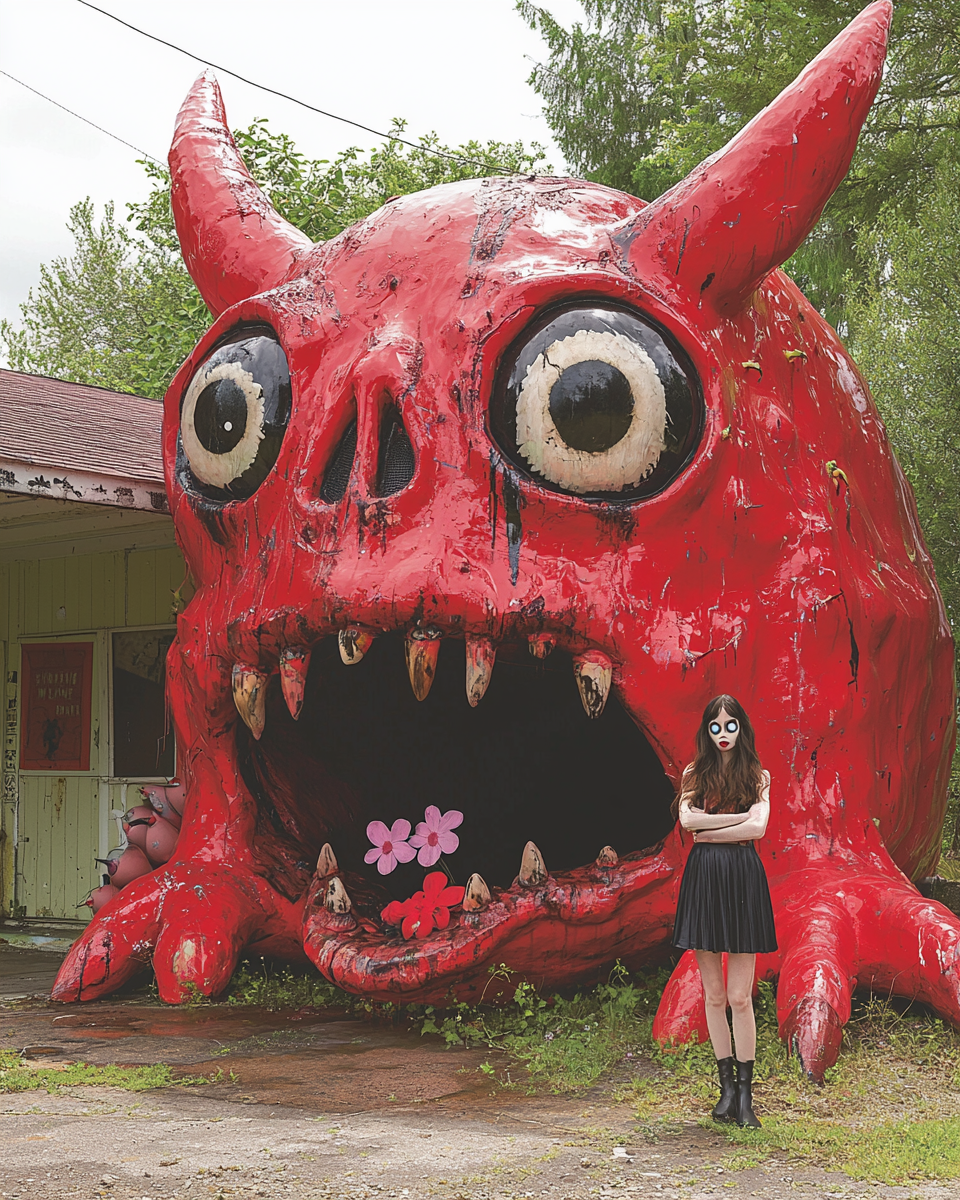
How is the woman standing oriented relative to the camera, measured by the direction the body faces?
toward the camera

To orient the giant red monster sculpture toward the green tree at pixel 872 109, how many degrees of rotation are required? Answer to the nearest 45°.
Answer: approximately 180°

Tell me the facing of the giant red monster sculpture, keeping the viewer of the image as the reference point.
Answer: facing the viewer and to the left of the viewer

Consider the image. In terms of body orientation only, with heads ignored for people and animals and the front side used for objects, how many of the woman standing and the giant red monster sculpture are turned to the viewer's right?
0

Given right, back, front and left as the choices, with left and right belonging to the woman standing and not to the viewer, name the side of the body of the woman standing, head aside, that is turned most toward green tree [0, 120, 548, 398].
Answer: back

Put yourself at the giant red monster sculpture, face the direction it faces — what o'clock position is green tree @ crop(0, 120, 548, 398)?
The green tree is roughly at 4 o'clock from the giant red monster sculpture.
